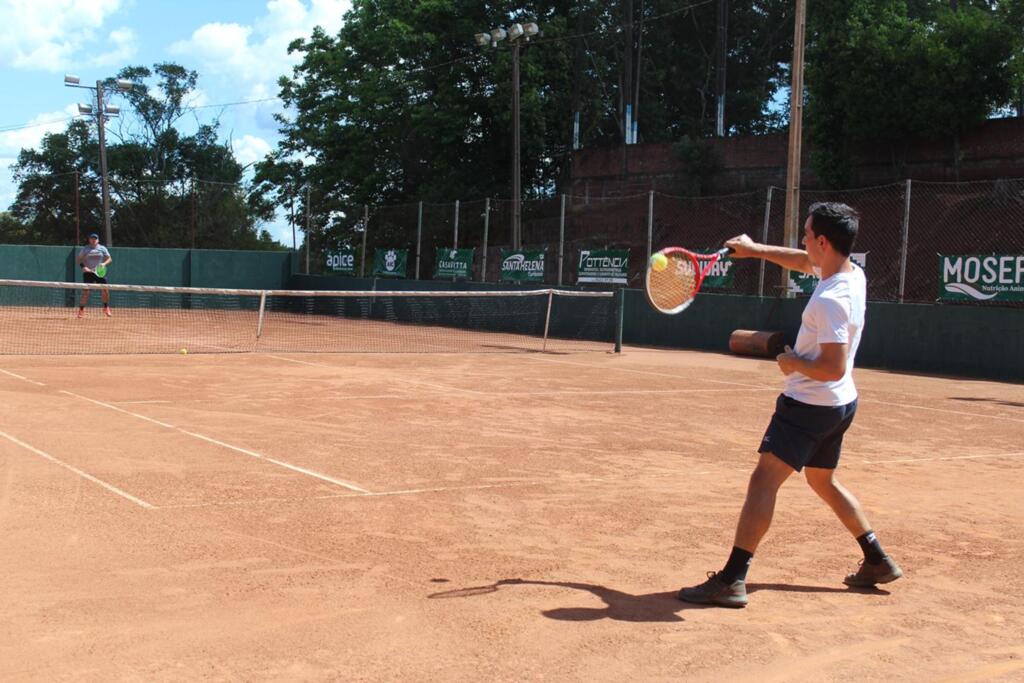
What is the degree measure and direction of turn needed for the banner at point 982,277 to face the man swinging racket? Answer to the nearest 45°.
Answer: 0° — it already faces them

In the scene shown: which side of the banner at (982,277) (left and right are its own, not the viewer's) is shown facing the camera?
front

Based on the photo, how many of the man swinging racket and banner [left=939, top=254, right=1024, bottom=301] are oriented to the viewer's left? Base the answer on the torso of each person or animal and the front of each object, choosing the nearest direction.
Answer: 1

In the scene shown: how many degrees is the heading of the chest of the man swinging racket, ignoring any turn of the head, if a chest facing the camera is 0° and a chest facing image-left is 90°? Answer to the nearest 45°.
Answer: approximately 90°

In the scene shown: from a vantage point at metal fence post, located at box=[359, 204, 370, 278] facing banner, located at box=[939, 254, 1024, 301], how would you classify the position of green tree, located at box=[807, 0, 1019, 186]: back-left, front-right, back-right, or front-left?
front-left

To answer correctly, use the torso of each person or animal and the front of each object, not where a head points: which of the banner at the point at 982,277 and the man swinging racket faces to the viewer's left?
the man swinging racket

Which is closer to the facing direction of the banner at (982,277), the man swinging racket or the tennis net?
the man swinging racket

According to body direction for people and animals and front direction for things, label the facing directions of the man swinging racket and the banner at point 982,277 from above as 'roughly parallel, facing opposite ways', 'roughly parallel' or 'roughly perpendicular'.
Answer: roughly perpendicular

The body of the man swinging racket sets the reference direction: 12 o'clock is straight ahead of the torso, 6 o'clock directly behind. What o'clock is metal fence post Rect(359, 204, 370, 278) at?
The metal fence post is roughly at 2 o'clock from the man swinging racket.

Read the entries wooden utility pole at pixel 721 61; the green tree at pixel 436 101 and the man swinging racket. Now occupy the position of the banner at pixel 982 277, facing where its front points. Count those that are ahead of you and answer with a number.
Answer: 1

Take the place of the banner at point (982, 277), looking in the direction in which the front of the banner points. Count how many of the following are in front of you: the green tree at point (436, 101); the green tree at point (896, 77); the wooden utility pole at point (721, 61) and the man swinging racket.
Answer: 1
